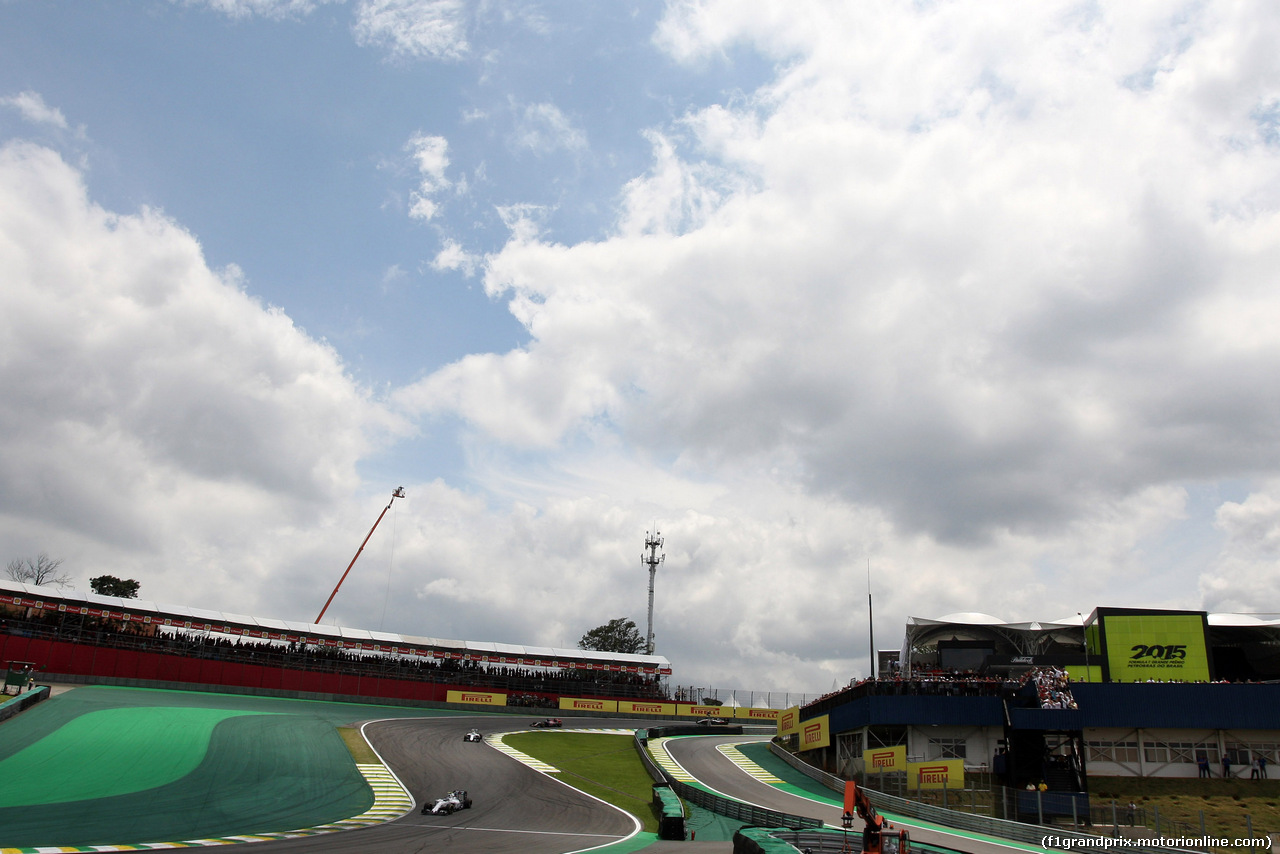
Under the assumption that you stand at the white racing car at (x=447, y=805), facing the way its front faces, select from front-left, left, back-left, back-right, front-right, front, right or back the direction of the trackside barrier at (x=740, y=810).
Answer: back-left

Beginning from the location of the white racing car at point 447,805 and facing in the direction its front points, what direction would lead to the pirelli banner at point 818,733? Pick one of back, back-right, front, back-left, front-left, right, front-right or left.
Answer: back

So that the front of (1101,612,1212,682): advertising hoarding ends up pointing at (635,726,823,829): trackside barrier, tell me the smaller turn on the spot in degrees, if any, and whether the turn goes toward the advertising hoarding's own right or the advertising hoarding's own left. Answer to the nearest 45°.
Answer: approximately 45° to the advertising hoarding's own right

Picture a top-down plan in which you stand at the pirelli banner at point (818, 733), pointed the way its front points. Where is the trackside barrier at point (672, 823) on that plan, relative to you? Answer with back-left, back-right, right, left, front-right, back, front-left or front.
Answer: front-left

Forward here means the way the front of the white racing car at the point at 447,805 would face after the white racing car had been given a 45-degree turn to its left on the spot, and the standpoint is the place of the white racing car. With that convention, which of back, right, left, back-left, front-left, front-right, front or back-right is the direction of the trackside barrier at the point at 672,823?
front-left

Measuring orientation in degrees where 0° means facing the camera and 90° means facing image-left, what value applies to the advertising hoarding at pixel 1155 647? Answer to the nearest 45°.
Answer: approximately 0°

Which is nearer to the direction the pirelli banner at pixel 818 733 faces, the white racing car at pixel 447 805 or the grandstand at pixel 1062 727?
the white racing car

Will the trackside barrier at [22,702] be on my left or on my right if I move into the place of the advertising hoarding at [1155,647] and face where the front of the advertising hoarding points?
on my right
